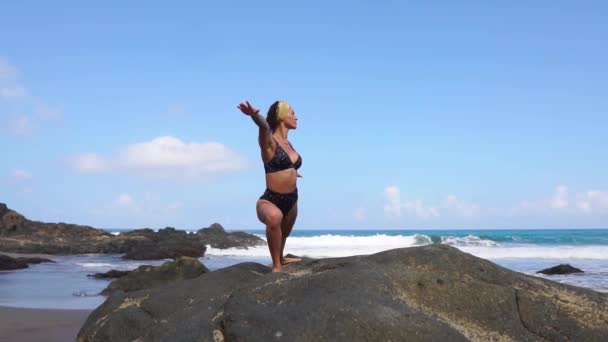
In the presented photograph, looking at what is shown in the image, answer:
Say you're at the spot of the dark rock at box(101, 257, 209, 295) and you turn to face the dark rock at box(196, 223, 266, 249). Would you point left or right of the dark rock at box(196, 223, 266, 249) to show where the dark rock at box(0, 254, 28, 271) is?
left

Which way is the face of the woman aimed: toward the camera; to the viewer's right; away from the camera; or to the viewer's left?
to the viewer's right

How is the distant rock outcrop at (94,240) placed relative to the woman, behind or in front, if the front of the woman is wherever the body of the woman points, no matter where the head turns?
behind

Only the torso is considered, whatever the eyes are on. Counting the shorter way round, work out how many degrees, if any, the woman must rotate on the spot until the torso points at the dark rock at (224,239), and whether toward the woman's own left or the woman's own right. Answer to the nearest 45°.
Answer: approximately 135° to the woman's own left

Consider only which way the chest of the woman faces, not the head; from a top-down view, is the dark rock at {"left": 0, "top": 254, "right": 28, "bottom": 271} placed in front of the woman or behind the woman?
behind

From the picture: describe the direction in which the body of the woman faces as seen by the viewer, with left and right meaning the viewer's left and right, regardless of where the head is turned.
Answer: facing the viewer and to the right of the viewer
